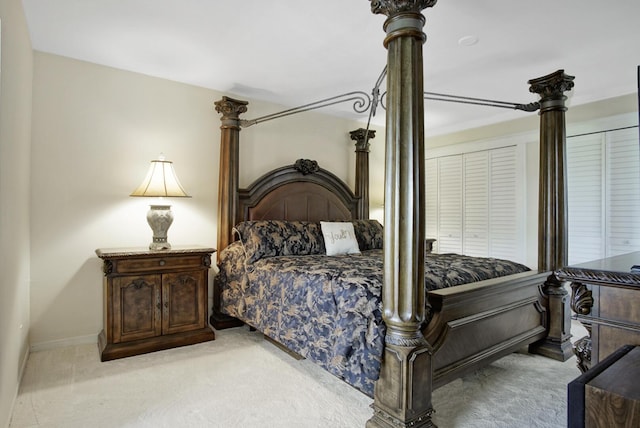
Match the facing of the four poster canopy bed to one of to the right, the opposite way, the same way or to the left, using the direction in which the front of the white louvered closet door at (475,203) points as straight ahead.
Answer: to the left

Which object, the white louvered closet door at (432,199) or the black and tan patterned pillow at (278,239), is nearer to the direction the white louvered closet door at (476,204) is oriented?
the black and tan patterned pillow

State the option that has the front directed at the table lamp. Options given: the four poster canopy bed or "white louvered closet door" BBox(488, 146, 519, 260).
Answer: the white louvered closet door

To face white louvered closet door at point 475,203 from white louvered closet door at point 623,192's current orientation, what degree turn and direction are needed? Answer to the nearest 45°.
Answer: approximately 45° to its right

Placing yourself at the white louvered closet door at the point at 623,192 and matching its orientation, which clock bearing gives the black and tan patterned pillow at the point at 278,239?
The black and tan patterned pillow is roughly at 12 o'clock from the white louvered closet door.

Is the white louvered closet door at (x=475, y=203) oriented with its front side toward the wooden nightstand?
yes

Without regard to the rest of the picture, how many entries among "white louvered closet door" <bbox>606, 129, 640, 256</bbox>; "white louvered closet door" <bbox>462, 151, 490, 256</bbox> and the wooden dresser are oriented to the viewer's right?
0

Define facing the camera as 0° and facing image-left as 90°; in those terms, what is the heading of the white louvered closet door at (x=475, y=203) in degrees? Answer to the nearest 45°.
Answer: approximately 45°

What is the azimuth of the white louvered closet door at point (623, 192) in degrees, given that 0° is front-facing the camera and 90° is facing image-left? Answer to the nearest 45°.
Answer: approximately 45°

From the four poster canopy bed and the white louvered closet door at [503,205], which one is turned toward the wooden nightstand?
the white louvered closet door

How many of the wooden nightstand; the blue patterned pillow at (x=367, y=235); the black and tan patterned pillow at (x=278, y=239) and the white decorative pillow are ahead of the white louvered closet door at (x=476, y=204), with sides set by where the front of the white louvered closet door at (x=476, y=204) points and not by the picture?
4

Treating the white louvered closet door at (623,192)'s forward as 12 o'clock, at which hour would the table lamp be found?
The table lamp is roughly at 12 o'clock from the white louvered closet door.

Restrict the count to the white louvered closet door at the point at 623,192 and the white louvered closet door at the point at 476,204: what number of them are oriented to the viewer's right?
0

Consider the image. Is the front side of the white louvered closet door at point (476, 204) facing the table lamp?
yes

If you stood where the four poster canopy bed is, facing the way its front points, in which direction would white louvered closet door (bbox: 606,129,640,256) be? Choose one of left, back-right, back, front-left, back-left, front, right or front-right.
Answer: left

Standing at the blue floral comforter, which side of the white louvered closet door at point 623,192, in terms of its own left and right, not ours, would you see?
front

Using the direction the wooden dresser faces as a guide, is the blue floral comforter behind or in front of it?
in front

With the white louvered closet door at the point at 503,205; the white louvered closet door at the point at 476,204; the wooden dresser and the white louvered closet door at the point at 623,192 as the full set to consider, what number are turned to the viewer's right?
0

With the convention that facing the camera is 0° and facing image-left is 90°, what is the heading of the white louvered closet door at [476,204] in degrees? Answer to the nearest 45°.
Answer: approximately 45°
